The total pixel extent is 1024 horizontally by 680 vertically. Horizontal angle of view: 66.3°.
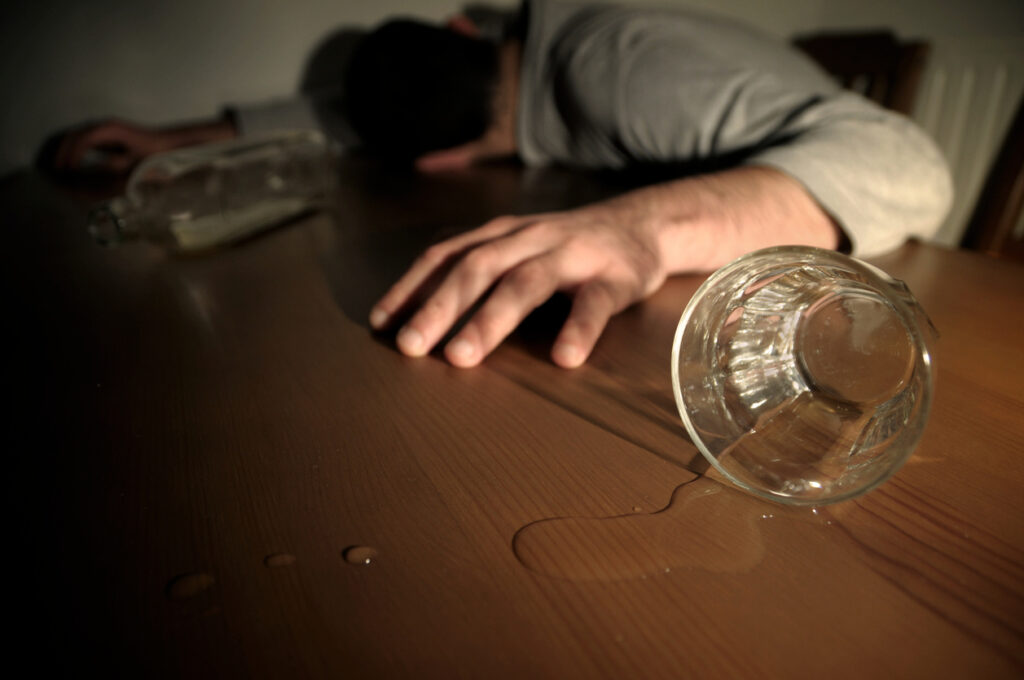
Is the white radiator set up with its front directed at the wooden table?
yes

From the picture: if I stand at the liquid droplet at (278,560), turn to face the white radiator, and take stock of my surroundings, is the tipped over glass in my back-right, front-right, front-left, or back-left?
front-right

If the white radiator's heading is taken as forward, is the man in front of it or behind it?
in front

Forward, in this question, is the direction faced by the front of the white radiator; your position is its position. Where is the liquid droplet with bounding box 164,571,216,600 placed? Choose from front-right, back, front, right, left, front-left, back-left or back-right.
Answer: front

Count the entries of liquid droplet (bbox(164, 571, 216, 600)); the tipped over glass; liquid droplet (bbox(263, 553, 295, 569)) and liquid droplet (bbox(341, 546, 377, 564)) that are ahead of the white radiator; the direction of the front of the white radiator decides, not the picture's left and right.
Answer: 4

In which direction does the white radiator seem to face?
toward the camera

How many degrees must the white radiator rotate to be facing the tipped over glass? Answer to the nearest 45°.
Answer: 0° — it already faces it

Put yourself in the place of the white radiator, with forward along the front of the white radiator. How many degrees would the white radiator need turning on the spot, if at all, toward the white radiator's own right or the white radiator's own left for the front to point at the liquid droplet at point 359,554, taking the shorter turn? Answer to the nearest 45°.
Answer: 0° — it already faces it
